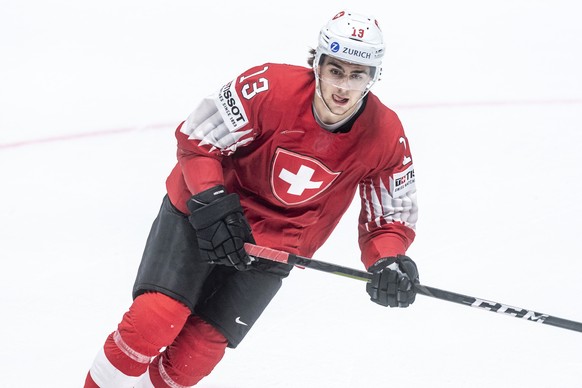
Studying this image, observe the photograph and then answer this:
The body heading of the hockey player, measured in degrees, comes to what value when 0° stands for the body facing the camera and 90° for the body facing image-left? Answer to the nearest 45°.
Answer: approximately 315°
